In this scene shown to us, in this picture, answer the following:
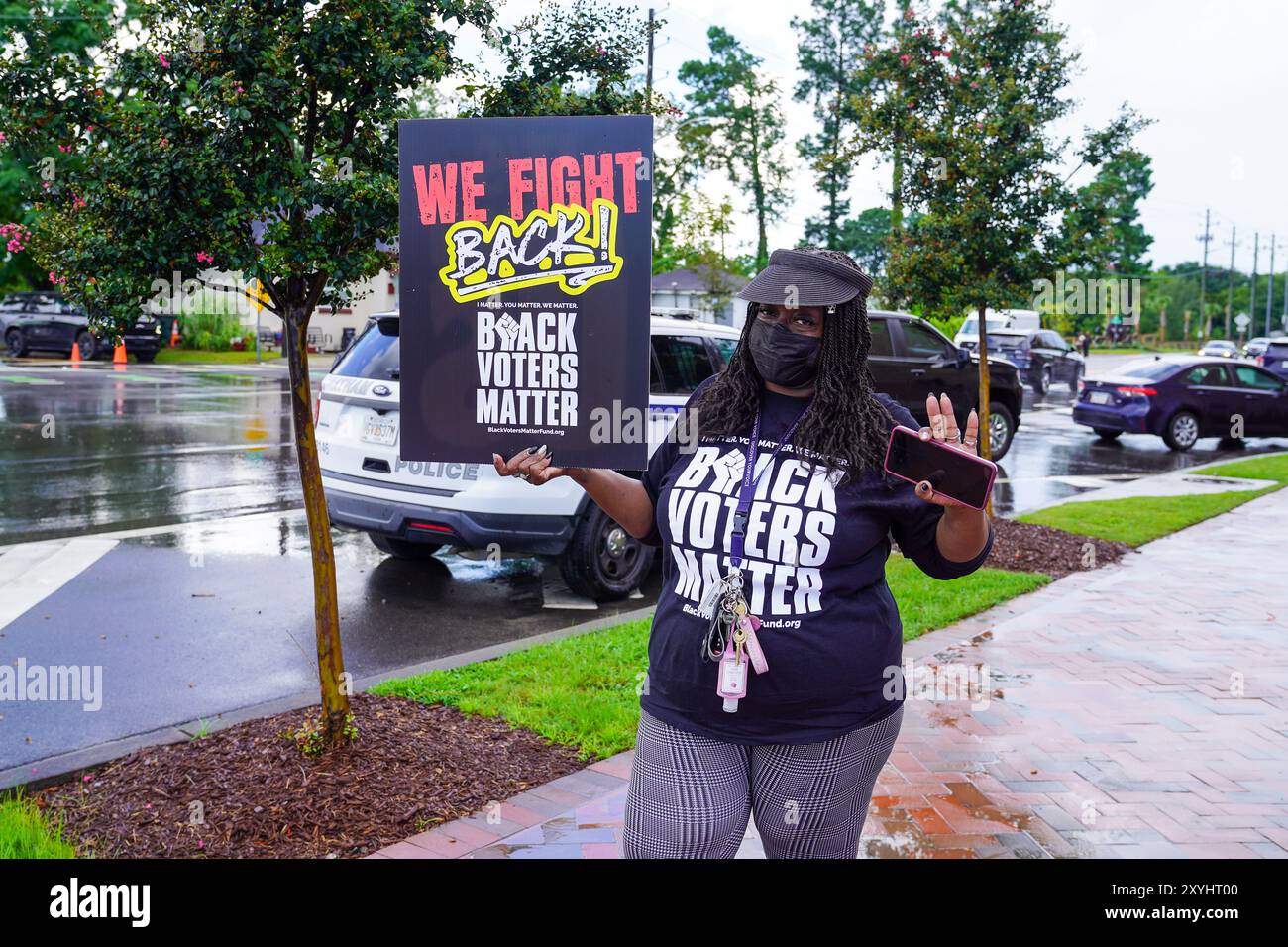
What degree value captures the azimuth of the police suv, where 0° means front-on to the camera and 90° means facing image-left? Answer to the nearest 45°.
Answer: approximately 225°

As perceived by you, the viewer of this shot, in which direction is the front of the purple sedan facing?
facing away from the viewer and to the right of the viewer

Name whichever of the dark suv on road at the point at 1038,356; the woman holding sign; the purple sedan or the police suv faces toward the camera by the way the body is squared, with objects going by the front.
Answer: the woman holding sign

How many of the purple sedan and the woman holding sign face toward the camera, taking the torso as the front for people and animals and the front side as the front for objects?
1

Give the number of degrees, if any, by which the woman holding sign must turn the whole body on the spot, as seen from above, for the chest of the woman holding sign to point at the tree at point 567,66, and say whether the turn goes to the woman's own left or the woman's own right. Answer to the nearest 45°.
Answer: approximately 180°

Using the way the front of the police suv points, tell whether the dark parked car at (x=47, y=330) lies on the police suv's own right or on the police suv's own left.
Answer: on the police suv's own left

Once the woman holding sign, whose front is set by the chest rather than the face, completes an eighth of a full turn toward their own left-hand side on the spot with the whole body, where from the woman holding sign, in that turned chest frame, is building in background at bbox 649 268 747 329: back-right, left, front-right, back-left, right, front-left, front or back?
back-left

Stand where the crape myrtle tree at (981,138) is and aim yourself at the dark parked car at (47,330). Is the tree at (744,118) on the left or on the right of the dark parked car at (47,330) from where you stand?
right

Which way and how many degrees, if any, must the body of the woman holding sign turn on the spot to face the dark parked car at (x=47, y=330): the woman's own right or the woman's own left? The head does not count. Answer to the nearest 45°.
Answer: approximately 135° to the woman's own right

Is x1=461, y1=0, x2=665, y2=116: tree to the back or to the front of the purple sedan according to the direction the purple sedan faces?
to the back

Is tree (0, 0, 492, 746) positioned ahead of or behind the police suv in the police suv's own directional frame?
behind

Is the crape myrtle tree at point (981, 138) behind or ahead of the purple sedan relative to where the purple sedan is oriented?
behind
